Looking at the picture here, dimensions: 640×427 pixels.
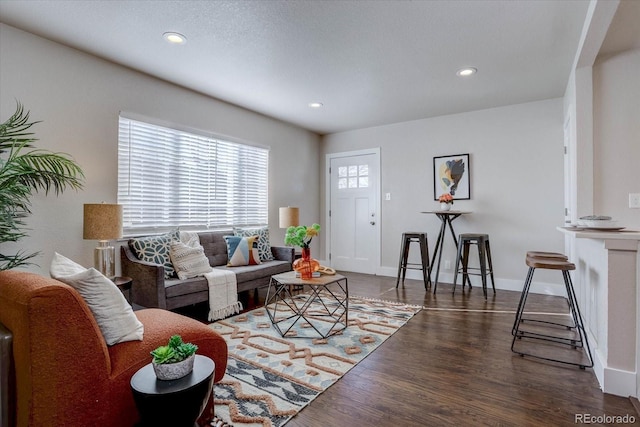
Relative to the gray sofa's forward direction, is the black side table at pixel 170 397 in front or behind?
in front

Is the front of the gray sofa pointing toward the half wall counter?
yes

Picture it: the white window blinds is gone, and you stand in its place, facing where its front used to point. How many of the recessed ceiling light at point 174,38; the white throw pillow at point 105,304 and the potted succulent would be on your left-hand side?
0

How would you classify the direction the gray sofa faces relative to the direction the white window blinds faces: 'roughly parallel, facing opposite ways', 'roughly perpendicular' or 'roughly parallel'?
roughly parallel

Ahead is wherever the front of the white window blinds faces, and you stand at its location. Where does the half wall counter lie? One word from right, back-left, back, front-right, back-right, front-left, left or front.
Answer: front

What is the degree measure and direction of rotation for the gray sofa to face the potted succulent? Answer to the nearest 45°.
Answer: approximately 45° to its right

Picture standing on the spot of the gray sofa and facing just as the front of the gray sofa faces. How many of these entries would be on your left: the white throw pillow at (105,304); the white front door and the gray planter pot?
1

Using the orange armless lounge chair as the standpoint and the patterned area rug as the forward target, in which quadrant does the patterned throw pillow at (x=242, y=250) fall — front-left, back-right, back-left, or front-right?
front-left

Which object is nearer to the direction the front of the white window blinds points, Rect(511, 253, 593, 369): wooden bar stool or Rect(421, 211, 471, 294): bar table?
the wooden bar stool

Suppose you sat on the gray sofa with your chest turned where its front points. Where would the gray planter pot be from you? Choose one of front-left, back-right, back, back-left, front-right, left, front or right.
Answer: front-right

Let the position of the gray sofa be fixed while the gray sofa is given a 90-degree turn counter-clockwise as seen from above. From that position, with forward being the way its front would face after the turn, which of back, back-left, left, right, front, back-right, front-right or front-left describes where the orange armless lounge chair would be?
back-right

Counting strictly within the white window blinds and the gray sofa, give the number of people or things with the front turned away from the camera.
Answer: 0

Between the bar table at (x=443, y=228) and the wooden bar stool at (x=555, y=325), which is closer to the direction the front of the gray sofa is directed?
the wooden bar stool

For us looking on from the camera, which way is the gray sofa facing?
facing the viewer and to the right of the viewer

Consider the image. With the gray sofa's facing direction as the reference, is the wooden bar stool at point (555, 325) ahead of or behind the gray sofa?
ahead

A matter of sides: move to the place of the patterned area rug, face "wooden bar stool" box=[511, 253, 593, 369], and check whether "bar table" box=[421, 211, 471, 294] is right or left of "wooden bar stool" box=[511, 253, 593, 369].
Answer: left

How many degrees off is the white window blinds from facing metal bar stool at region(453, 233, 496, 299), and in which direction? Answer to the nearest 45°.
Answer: approximately 45° to its left
